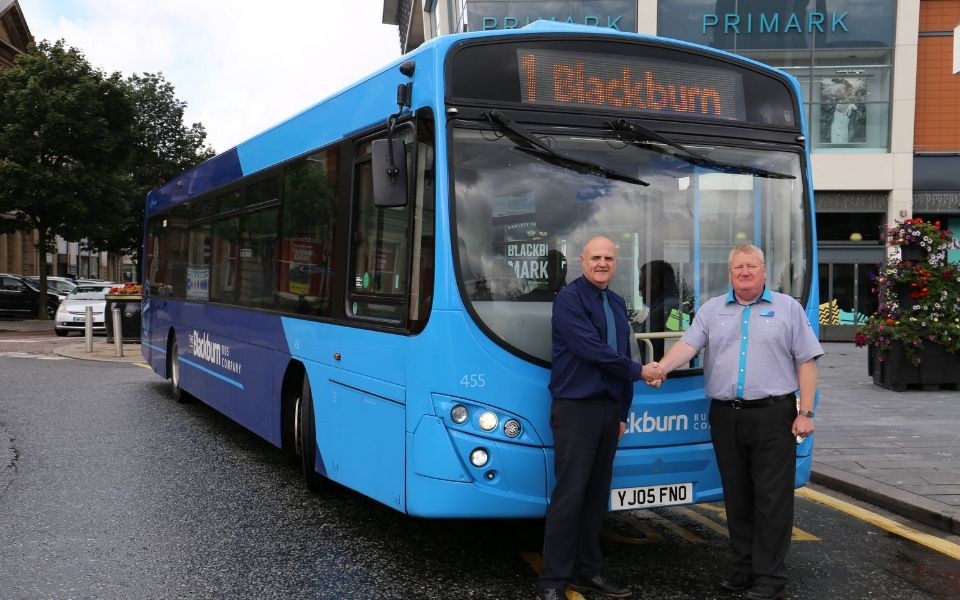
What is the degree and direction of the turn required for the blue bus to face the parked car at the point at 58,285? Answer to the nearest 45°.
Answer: approximately 180°

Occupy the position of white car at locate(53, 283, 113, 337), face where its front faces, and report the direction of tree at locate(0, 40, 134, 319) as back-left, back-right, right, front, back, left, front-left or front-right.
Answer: back-right

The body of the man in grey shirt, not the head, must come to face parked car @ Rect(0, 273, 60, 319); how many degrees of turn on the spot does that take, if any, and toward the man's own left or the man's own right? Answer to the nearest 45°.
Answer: approximately 135° to the man's own right

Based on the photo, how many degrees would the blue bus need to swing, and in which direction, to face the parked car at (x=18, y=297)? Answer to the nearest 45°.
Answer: approximately 180°

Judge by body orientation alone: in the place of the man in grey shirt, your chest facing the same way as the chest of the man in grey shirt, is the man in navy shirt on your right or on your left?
on your right

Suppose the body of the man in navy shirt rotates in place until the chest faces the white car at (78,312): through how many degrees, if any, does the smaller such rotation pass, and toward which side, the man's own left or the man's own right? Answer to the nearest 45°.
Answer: approximately 180°

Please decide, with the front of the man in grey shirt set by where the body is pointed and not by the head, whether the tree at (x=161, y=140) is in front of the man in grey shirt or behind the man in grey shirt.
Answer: behind

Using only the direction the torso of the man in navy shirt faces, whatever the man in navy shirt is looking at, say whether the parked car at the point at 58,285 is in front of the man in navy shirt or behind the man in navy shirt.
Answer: behind

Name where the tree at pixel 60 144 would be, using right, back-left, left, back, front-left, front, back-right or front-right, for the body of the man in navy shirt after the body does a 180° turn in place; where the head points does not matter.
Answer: front

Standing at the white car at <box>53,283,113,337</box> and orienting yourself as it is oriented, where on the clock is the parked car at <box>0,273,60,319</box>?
The parked car is roughly at 4 o'clock from the white car.
